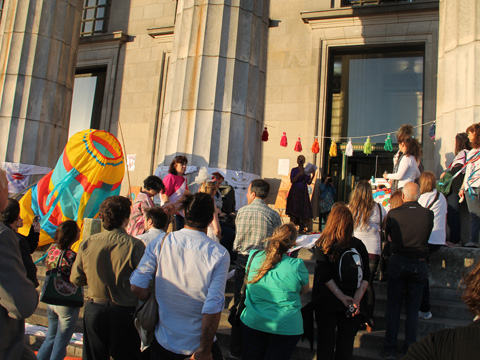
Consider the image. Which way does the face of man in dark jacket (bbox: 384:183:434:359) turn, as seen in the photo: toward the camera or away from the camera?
away from the camera

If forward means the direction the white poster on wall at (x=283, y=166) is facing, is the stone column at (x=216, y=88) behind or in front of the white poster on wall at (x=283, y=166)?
in front

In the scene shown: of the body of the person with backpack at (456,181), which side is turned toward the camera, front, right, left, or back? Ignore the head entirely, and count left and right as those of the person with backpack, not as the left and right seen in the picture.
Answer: left

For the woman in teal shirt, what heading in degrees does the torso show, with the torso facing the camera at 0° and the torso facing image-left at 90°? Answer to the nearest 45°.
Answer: approximately 180°

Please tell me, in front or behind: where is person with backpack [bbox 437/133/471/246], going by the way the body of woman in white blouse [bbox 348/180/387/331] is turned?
in front

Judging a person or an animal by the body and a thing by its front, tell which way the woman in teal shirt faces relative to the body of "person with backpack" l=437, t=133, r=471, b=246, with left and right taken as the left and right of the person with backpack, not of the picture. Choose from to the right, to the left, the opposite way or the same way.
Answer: to the right

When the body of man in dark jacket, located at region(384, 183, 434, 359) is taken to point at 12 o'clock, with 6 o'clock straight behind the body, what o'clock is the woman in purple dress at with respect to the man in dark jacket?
The woman in purple dress is roughly at 11 o'clock from the man in dark jacket.

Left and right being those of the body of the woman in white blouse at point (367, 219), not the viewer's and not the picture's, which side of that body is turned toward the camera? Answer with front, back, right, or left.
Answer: back

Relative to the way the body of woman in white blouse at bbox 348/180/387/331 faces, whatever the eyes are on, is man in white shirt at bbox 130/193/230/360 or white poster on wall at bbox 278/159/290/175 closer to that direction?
the white poster on wall

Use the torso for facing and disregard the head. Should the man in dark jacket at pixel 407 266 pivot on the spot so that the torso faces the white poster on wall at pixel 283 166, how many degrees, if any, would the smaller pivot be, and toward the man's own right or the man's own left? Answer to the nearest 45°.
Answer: approximately 45° to the man's own left
